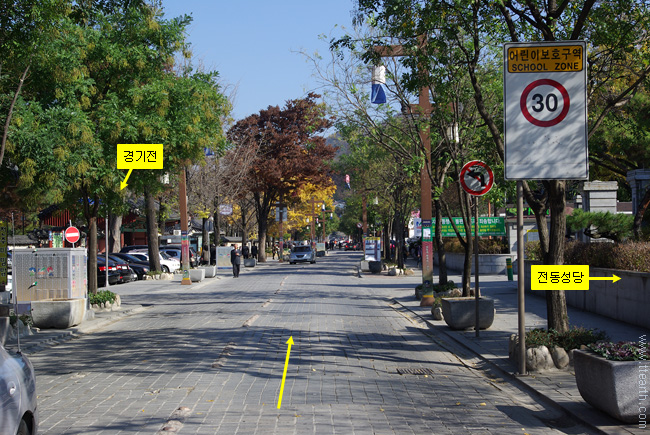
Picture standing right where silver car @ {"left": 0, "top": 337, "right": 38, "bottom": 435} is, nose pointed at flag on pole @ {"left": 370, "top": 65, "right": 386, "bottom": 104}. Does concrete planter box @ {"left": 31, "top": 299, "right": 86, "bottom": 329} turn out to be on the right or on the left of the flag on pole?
left

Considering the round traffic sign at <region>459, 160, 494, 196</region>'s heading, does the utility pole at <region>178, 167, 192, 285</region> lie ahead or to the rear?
to the rear

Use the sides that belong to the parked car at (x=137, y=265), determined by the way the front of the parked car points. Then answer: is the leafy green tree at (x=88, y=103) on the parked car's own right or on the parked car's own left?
on the parked car's own right

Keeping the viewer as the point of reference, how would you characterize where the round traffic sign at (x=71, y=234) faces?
facing the viewer

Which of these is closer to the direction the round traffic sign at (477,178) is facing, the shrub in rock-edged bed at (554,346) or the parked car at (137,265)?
the shrub in rock-edged bed

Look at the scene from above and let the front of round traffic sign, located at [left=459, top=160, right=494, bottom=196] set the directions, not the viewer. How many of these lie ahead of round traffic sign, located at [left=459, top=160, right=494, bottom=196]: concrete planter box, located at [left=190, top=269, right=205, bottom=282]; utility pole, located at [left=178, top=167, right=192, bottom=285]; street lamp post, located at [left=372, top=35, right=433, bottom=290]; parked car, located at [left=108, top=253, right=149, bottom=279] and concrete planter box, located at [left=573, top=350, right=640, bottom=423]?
1

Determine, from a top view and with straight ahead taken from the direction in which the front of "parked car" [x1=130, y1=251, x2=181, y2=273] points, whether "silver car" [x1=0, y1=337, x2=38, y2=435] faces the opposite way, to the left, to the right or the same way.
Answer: to the right

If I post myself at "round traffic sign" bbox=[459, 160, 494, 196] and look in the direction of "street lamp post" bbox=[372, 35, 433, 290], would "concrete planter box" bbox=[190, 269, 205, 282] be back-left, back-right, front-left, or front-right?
front-left

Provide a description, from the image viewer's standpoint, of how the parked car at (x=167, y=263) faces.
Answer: facing the viewer and to the right of the viewer

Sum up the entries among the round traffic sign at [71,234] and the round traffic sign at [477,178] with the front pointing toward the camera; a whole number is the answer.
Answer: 2

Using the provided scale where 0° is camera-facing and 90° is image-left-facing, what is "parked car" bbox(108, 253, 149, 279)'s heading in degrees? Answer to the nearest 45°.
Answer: approximately 315°
